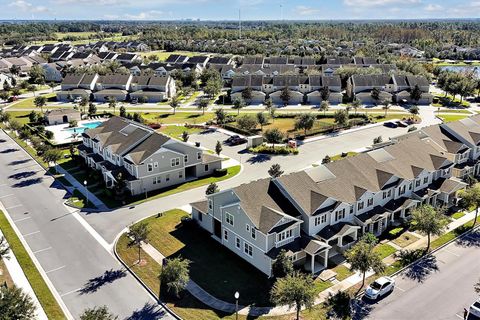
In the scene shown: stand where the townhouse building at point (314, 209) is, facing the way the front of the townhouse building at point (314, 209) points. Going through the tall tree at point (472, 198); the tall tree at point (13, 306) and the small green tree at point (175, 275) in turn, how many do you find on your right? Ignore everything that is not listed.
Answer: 2

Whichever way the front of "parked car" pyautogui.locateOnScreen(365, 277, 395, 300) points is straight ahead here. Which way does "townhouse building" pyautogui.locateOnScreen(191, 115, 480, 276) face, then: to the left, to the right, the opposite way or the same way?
to the left

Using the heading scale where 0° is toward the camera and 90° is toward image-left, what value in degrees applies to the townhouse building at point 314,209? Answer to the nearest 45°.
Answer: approximately 315°

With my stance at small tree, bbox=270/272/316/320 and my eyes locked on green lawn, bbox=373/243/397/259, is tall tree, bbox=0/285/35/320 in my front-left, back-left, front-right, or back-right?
back-left

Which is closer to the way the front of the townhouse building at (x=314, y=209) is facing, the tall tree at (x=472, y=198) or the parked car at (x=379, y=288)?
the parked car

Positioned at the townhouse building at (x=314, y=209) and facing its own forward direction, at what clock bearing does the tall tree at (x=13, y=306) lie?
The tall tree is roughly at 3 o'clock from the townhouse building.

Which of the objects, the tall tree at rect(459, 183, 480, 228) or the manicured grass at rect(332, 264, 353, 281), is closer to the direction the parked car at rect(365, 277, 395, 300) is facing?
the manicured grass
